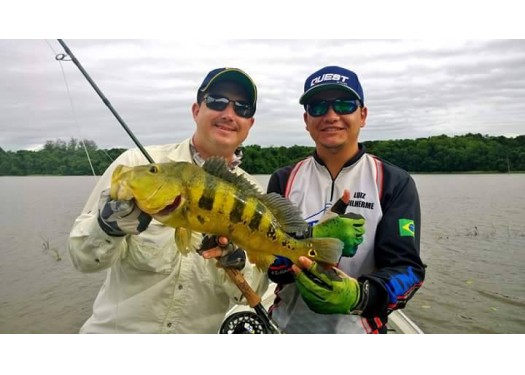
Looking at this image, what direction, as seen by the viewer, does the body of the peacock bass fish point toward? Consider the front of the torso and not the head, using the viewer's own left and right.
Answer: facing to the left of the viewer

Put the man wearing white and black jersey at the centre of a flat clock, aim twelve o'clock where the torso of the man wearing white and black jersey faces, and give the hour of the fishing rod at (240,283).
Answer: The fishing rod is roughly at 3 o'clock from the man wearing white and black jersey.
